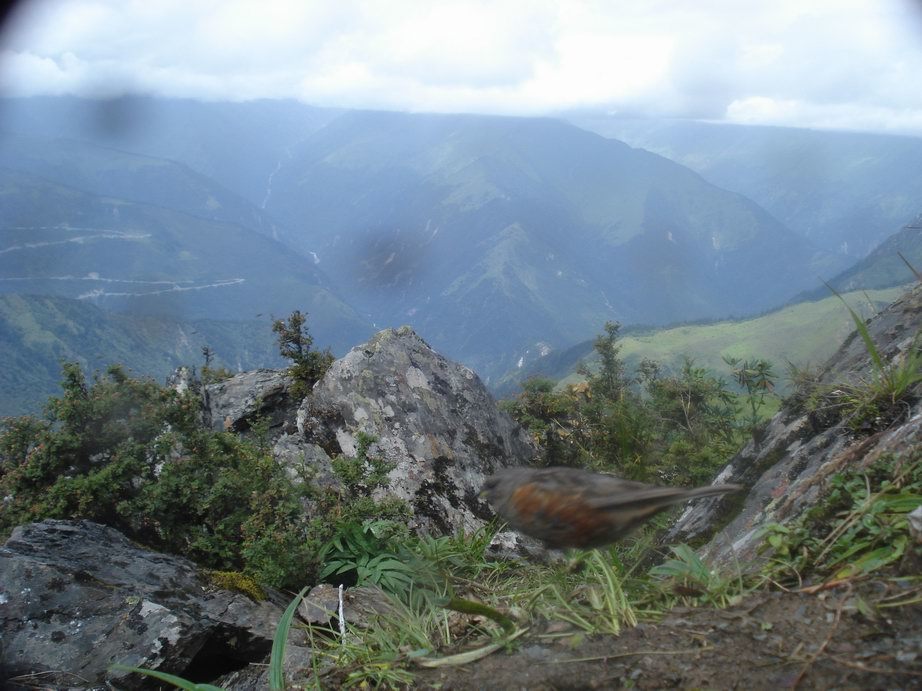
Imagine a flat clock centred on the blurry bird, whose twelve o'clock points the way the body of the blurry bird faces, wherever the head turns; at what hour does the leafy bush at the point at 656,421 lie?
The leafy bush is roughly at 3 o'clock from the blurry bird.

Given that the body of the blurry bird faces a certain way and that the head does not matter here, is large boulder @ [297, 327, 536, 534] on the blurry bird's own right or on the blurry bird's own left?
on the blurry bird's own right

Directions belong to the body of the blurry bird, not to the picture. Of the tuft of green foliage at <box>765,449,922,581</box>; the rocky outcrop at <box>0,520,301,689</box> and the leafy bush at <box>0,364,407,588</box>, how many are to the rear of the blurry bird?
1

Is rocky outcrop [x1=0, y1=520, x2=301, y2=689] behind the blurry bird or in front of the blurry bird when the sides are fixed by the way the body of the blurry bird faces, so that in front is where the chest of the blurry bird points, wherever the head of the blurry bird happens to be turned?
in front

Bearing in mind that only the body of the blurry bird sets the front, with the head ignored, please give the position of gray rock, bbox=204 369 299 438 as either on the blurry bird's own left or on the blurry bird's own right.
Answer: on the blurry bird's own right

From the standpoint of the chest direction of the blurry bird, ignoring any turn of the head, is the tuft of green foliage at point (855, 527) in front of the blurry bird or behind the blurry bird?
behind

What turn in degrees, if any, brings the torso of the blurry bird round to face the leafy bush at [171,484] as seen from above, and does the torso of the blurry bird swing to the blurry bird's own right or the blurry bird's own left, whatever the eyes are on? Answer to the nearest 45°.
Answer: approximately 45° to the blurry bird's own right

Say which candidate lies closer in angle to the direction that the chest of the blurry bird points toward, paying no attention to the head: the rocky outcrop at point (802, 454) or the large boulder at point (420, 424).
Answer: the large boulder

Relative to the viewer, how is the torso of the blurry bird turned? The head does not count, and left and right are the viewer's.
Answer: facing to the left of the viewer

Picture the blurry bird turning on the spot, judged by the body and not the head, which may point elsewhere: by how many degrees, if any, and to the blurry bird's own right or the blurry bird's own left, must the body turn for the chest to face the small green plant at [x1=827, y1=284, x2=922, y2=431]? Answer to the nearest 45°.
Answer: approximately 135° to the blurry bird's own right
